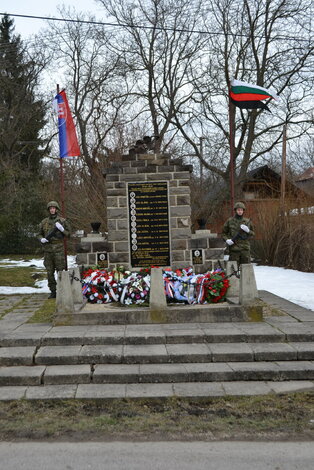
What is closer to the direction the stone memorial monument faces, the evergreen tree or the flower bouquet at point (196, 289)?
the flower bouquet

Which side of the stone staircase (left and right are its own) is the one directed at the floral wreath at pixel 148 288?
back

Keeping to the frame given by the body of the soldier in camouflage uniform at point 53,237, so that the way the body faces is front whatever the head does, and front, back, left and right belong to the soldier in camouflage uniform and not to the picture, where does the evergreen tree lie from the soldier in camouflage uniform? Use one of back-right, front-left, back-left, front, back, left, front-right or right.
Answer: back

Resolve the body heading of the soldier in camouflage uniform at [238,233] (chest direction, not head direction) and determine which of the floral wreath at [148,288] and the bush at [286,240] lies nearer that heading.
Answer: the floral wreath

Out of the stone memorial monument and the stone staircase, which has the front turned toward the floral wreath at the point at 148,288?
the stone memorial monument

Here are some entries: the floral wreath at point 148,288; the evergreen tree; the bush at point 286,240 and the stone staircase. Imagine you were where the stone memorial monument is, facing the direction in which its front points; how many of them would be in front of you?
2

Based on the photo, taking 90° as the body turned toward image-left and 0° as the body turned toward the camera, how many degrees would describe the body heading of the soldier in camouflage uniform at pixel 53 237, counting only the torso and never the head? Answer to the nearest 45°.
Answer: approximately 0°
